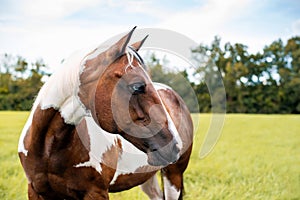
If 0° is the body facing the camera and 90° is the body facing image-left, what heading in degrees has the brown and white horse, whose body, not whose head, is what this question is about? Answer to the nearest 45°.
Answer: approximately 45°
